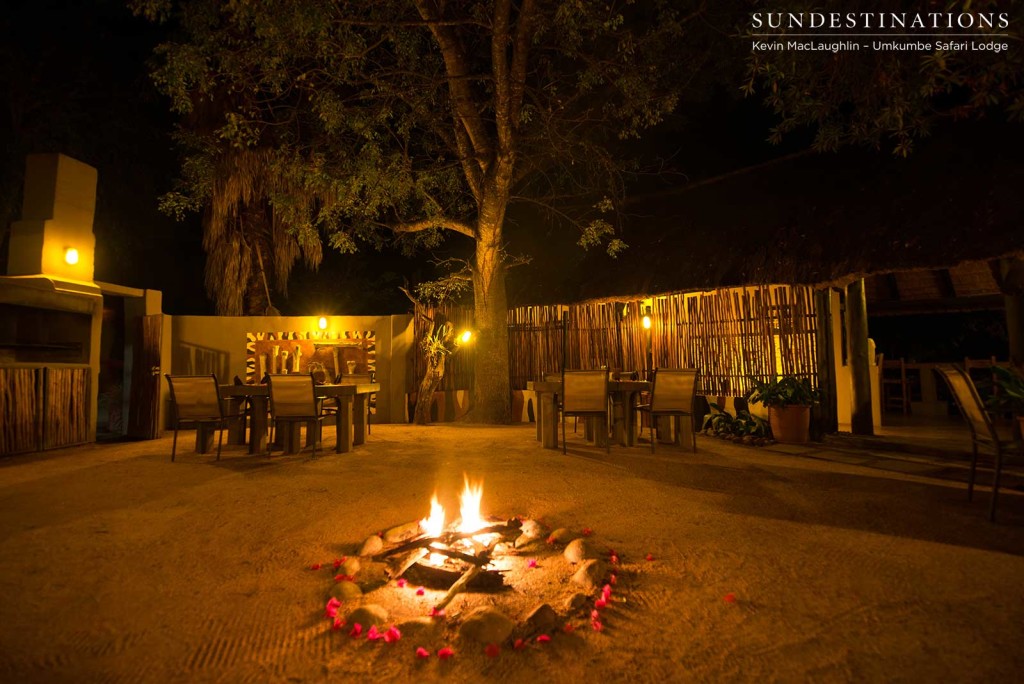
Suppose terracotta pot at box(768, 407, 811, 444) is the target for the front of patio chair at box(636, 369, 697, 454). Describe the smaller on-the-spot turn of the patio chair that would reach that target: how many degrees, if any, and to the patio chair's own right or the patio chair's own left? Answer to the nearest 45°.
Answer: approximately 90° to the patio chair's own right

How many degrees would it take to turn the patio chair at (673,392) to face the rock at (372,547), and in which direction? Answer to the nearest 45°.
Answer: approximately 90° to its left

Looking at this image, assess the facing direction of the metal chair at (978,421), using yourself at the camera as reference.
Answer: facing away from the viewer and to the right of the viewer

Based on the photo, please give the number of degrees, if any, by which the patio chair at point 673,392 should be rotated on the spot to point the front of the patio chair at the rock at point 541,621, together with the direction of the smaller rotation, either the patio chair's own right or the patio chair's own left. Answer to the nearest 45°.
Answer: approximately 135° to the patio chair's own left

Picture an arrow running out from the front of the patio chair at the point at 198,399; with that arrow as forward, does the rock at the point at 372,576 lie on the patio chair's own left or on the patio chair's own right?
on the patio chair's own right

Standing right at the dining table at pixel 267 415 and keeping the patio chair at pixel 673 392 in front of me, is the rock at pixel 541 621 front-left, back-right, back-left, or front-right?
front-right

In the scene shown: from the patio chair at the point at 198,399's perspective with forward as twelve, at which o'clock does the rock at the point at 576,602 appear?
The rock is roughly at 4 o'clock from the patio chair.

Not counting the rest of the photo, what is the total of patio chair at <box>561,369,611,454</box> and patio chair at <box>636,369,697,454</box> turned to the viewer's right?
0

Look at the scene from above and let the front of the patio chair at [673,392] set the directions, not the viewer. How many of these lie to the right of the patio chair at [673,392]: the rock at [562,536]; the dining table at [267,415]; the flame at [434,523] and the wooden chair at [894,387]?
1

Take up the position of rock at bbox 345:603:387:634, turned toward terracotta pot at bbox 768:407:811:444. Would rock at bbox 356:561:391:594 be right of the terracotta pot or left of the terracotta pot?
left

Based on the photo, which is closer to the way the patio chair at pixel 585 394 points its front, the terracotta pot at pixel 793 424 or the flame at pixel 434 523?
the terracotta pot

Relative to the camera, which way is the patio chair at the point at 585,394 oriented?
away from the camera

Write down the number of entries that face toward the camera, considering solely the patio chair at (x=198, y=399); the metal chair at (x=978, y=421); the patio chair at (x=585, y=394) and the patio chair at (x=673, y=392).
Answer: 0

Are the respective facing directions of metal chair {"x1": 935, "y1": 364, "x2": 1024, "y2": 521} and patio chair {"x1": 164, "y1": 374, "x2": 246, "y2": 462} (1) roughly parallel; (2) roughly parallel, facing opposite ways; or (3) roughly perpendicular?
roughly perpendicular

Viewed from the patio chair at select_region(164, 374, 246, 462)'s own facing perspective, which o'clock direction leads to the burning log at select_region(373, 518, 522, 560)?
The burning log is roughly at 4 o'clock from the patio chair.

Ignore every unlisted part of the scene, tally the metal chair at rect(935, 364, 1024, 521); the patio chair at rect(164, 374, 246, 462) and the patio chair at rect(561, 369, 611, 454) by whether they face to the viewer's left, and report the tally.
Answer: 0

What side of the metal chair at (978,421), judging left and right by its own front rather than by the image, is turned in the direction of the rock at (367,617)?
back

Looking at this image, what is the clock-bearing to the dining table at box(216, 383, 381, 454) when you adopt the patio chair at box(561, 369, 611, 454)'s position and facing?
The dining table is roughly at 9 o'clock from the patio chair.

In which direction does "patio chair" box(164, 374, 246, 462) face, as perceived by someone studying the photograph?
facing away from the viewer and to the right of the viewer

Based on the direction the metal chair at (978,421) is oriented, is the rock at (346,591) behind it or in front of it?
behind

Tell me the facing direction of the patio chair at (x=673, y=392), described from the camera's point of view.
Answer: facing away from the viewer and to the left of the viewer
